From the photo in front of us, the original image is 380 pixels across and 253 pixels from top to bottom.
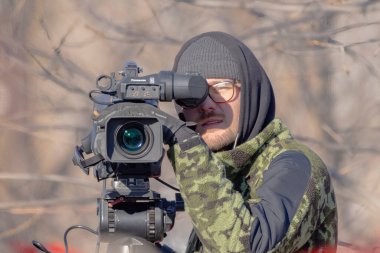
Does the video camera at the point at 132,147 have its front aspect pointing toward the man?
no

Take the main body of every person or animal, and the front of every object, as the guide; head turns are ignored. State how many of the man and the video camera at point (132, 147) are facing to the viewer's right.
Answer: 0

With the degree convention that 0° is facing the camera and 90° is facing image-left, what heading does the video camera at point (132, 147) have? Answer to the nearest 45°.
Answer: approximately 0°

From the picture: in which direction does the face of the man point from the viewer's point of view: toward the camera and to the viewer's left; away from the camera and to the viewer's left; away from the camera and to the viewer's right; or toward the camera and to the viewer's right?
toward the camera and to the viewer's left

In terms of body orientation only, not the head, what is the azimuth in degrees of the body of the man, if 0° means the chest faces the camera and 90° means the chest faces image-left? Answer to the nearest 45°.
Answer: approximately 45°

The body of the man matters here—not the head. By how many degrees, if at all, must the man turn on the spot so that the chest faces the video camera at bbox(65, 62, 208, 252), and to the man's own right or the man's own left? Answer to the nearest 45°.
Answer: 0° — they already face it
